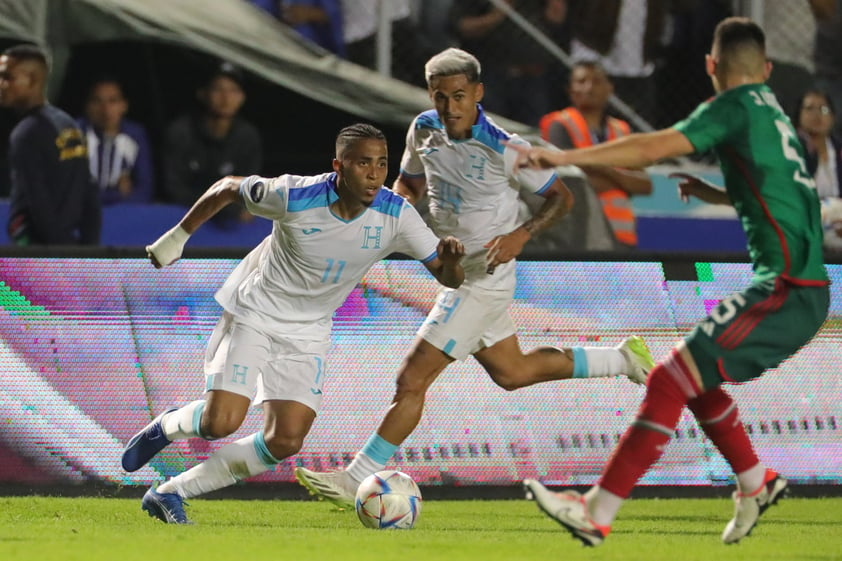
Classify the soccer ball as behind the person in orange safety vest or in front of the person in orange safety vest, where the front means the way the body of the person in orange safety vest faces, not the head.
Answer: in front

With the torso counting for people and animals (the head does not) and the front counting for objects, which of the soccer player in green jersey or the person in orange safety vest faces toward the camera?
the person in orange safety vest

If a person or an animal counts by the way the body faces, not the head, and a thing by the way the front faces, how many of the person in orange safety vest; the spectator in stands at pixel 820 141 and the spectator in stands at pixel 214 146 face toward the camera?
3

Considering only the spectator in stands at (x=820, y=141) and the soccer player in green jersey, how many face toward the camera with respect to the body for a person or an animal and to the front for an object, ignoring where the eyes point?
1

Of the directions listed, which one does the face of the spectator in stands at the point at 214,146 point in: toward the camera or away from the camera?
toward the camera

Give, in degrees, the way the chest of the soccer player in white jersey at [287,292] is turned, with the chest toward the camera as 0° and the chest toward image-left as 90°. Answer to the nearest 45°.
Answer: approximately 315°

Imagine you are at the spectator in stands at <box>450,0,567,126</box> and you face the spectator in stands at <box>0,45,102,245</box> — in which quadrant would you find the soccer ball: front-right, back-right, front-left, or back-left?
front-left

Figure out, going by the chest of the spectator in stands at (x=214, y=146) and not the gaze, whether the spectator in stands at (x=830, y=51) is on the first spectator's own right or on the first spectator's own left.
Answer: on the first spectator's own left

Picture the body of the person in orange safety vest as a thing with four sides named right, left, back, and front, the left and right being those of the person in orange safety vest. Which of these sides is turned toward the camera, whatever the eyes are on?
front

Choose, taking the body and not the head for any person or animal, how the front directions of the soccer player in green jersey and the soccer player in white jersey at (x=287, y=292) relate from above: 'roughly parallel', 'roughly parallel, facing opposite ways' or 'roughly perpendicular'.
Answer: roughly parallel, facing opposite ways

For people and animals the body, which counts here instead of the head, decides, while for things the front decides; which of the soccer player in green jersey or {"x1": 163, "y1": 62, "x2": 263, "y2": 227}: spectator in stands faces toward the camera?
the spectator in stands

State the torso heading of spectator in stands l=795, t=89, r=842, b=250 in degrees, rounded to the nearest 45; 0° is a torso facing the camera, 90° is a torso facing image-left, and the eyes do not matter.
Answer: approximately 0°

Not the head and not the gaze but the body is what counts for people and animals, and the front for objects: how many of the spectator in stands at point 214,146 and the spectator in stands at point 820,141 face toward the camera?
2

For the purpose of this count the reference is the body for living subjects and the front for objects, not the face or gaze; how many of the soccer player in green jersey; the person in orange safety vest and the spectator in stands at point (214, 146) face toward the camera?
2

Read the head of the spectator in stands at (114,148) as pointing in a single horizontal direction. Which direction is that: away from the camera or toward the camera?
toward the camera

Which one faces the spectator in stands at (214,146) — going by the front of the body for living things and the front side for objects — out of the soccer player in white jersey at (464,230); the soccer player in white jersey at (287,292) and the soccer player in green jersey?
the soccer player in green jersey

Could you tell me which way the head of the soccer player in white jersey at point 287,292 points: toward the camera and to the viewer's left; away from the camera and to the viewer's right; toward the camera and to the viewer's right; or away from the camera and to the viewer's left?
toward the camera and to the viewer's right

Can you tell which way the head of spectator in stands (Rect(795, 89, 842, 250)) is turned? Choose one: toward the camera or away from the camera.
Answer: toward the camera
